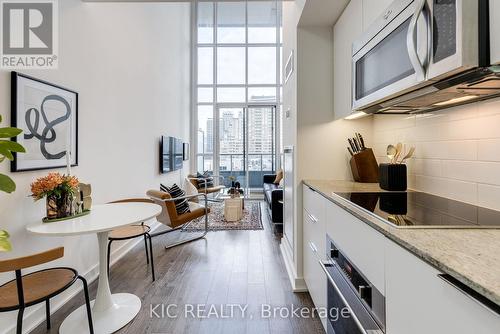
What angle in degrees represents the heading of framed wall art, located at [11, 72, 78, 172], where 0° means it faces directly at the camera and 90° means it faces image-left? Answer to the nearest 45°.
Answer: approximately 315°

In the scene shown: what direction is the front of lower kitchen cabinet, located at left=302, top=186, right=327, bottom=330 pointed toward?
to the viewer's left

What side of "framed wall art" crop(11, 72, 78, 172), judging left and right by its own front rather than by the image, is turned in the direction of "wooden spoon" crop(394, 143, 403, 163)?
front

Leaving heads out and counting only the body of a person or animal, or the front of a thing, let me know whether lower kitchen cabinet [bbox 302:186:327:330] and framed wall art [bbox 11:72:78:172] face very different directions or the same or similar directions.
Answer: very different directions

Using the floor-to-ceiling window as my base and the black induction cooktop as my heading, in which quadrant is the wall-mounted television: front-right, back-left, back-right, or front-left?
front-right

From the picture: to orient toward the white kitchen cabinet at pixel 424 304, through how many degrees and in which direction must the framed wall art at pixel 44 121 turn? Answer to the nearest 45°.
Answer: approximately 45° to its right

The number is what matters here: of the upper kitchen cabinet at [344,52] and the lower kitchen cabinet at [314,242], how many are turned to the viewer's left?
2

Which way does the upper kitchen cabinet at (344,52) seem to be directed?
to the viewer's left

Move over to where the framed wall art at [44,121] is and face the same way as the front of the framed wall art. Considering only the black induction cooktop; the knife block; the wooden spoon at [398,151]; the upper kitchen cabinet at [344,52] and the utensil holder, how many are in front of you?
5

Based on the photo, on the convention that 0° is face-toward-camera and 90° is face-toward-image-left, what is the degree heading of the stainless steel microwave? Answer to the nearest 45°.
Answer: approximately 45°

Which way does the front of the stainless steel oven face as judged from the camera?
facing the viewer and to the left of the viewer

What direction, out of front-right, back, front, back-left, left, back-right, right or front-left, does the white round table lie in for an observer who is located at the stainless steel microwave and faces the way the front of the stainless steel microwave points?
front-right

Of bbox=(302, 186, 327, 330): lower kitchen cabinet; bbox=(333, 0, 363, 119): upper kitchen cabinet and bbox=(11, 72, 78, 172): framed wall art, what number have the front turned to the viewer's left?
2
